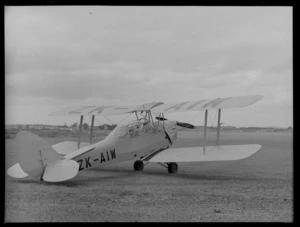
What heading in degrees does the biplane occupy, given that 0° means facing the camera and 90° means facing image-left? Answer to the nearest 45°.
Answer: approximately 225°
